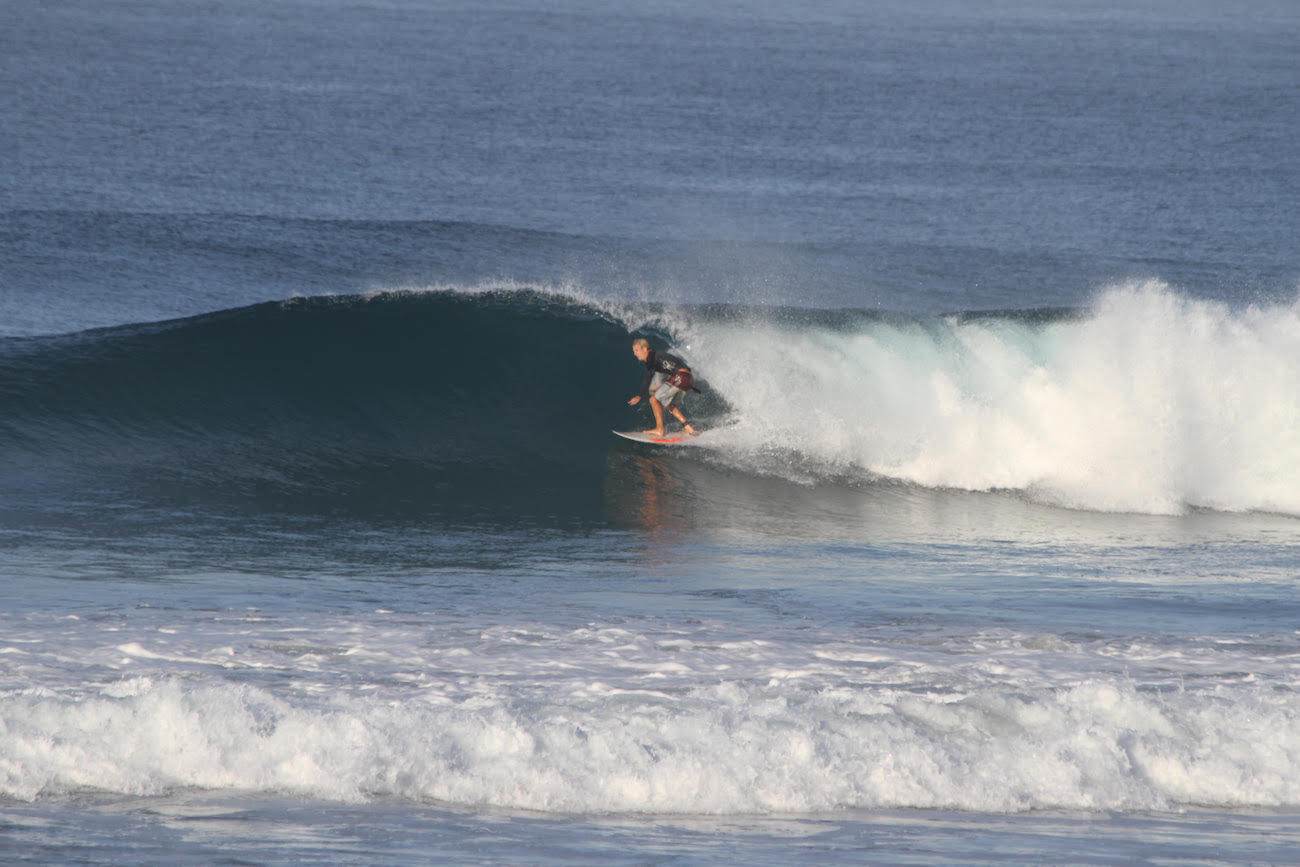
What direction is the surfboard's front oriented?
to the viewer's left
